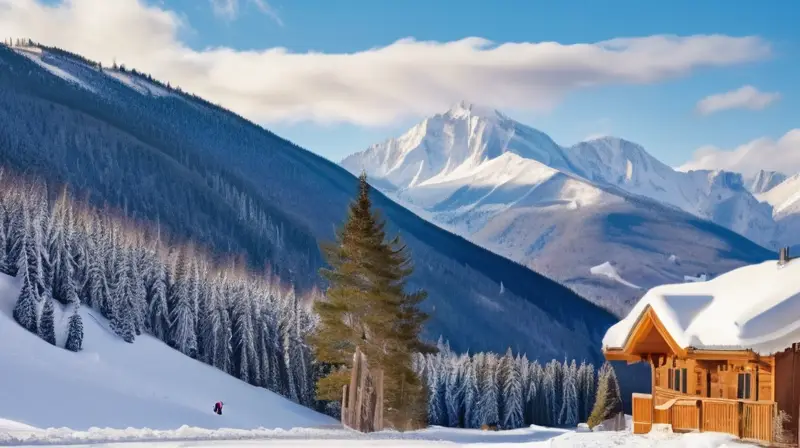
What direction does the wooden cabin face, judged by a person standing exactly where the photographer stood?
facing the viewer and to the left of the viewer
